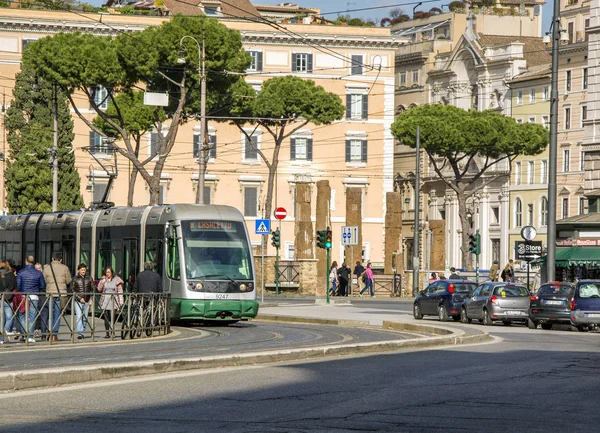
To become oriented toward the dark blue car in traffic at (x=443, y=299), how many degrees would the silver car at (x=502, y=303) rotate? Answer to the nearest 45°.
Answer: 0° — it already faces it

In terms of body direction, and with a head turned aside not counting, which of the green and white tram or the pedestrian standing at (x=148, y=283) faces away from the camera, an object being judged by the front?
the pedestrian standing

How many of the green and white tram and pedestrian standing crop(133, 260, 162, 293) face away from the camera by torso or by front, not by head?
1

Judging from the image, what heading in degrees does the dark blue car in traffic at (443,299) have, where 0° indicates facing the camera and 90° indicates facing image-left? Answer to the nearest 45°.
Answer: approximately 135°

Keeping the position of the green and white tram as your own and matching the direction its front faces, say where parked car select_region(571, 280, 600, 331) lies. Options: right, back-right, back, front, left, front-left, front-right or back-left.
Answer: front-left

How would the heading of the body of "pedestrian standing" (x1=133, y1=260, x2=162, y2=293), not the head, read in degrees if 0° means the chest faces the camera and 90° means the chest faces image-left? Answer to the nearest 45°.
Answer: approximately 180°

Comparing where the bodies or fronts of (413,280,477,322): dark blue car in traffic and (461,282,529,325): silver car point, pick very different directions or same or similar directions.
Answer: same or similar directions

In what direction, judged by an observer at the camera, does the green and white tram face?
facing the viewer and to the right of the viewer

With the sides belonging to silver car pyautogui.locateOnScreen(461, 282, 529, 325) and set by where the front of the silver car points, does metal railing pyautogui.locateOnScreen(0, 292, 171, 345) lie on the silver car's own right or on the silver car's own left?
on the silver car's own left
